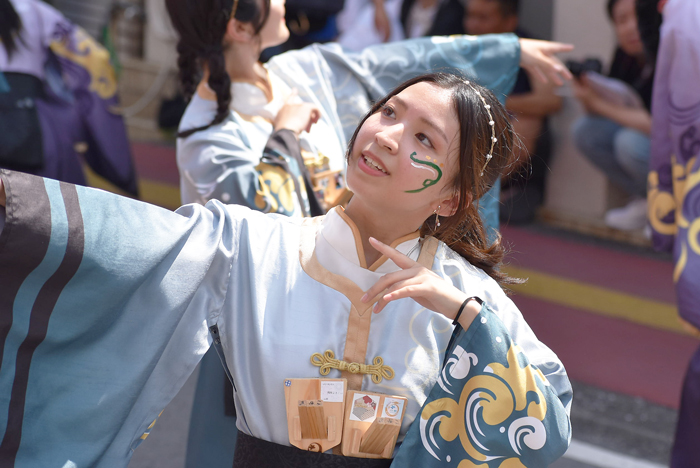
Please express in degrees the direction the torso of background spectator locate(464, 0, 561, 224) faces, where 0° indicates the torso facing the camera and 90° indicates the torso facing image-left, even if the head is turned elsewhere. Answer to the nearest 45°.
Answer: approximately 45°

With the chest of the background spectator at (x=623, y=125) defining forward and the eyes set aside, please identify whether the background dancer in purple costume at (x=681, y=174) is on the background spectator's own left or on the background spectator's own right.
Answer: on the background spectator's own left

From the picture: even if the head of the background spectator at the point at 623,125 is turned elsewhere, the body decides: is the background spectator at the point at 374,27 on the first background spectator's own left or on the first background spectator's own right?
on the first background spectator's own right

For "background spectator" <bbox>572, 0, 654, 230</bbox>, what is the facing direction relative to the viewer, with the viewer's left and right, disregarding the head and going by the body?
facing the viewer and to the left of the viewer

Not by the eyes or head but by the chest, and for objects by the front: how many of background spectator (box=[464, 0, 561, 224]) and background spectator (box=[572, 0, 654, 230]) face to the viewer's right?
0

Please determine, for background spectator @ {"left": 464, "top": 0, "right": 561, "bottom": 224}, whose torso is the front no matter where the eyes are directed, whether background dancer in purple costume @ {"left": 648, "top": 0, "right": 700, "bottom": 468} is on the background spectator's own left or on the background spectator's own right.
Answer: on the background spectator's own left
